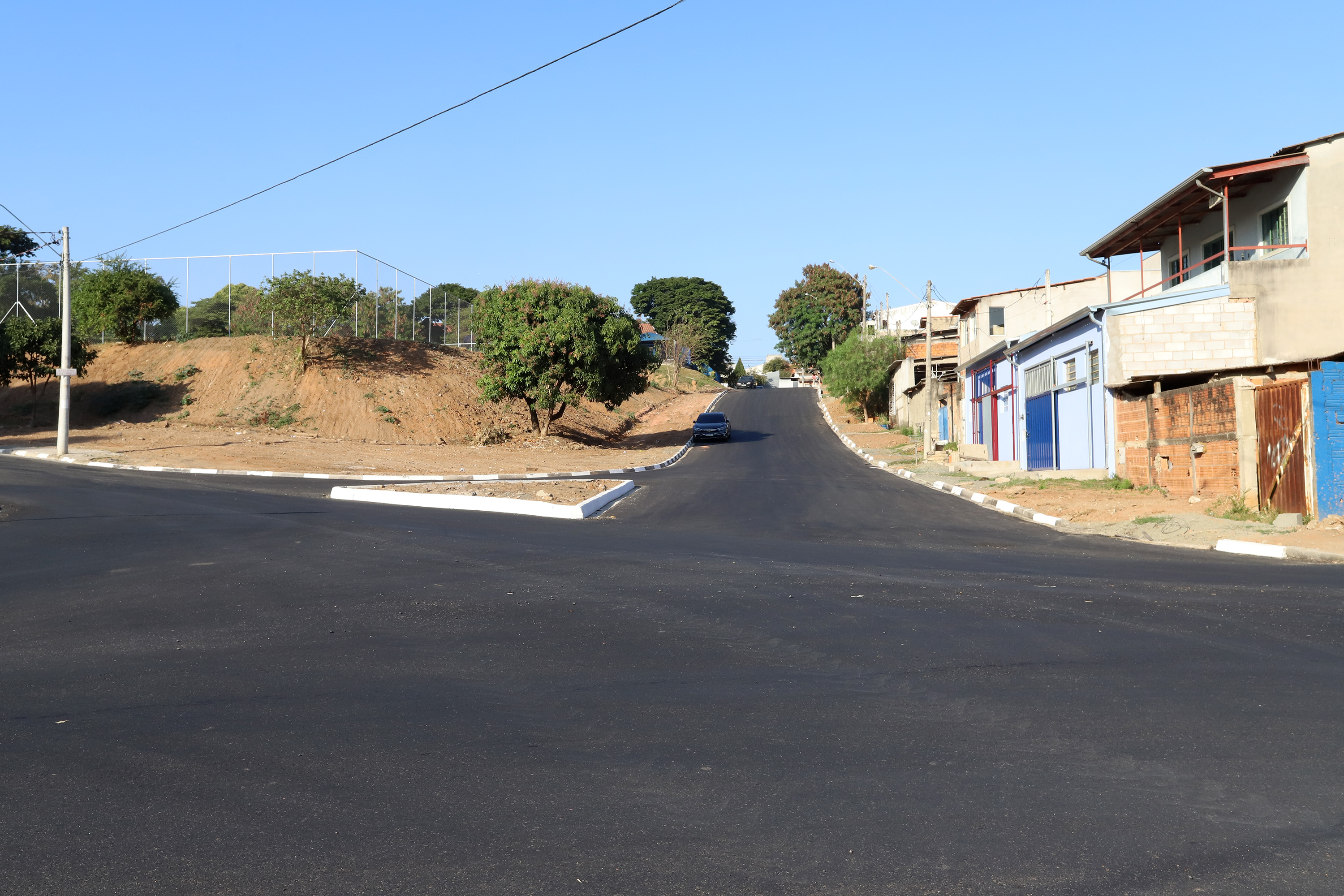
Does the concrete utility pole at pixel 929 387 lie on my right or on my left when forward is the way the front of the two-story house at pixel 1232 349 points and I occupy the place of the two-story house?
on my right

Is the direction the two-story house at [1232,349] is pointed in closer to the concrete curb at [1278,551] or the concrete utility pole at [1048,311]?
the concrete curb

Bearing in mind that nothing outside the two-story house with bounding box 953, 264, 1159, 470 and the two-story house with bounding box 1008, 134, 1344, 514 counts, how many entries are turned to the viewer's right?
0

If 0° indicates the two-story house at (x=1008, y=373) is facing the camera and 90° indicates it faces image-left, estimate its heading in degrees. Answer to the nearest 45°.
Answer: approximately 45°

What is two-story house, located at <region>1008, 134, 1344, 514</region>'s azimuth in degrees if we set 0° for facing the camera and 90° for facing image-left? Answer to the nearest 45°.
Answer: approximately 45°

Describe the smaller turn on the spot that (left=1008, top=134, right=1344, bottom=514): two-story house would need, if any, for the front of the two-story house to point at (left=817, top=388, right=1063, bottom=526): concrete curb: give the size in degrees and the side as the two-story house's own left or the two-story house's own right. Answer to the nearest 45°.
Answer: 0° — it already faces it

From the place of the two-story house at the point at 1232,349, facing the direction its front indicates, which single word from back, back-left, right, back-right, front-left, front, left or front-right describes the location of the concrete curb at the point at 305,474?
front-right

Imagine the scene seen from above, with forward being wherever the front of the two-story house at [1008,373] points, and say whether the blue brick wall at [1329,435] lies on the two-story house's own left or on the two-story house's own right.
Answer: on the two-story house's own left

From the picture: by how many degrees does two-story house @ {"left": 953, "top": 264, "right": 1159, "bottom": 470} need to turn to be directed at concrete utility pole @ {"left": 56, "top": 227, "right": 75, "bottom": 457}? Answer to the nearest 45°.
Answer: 0° — it already faces it

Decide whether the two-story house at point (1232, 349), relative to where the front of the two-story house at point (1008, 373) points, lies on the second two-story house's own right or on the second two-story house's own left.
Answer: on the second two-story house's own left

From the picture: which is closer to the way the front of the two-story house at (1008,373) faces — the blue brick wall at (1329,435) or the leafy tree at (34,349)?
the leafy tree
